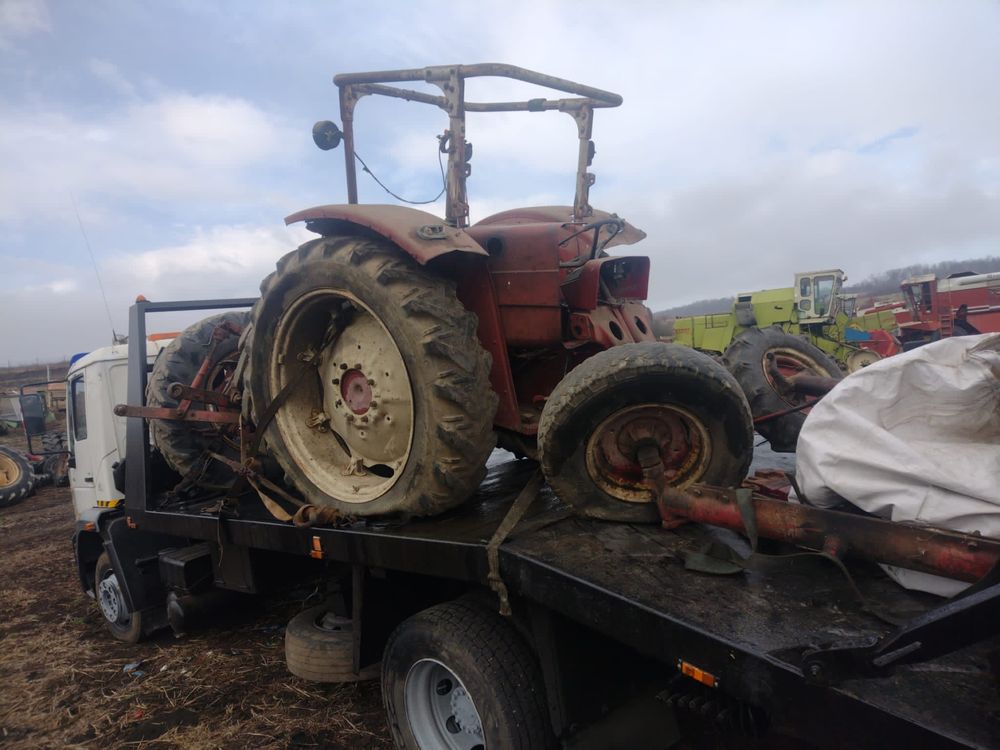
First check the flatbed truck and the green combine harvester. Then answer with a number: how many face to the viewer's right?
1

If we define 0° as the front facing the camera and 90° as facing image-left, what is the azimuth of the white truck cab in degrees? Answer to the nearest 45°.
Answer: approximately 135°

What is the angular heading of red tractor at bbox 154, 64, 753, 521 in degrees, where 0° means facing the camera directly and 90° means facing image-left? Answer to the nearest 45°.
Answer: approximately 315°

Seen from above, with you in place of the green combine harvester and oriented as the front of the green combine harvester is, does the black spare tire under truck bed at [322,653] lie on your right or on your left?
on your right

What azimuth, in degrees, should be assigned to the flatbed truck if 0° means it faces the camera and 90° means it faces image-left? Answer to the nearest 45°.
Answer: approximately 135°

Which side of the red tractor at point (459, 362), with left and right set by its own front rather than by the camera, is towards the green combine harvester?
left

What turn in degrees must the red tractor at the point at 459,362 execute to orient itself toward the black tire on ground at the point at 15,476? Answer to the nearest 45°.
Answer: approximately 180°

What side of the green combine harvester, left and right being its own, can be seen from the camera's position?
right

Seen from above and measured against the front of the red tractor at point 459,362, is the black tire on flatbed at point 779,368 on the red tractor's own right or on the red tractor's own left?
on the red tractor's own left

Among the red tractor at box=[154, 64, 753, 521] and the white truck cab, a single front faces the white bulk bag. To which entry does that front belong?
the red tractor
